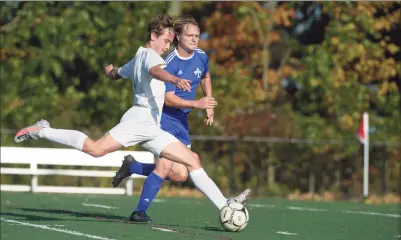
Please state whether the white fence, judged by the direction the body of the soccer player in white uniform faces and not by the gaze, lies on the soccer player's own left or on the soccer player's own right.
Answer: on the soccer player's own left

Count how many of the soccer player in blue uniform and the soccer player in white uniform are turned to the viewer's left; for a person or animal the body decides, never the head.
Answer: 0

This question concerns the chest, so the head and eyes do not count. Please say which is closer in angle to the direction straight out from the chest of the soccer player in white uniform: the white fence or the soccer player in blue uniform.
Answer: the soccer player in blue uniform

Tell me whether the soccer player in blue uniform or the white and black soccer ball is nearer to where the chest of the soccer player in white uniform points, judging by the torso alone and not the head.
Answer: the white and black soccer ball

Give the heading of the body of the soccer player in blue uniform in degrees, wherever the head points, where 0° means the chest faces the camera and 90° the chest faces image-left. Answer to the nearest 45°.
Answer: approximately 315°

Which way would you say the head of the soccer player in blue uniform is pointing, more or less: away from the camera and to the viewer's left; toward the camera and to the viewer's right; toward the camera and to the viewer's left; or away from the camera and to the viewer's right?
toward the camera and to the viewer's right

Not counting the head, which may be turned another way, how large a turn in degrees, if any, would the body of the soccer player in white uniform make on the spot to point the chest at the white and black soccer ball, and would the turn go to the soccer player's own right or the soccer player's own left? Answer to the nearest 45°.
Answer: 0° — they already face it

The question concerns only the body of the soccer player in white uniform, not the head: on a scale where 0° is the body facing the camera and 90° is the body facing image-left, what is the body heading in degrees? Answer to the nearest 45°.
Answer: approximately 270°
